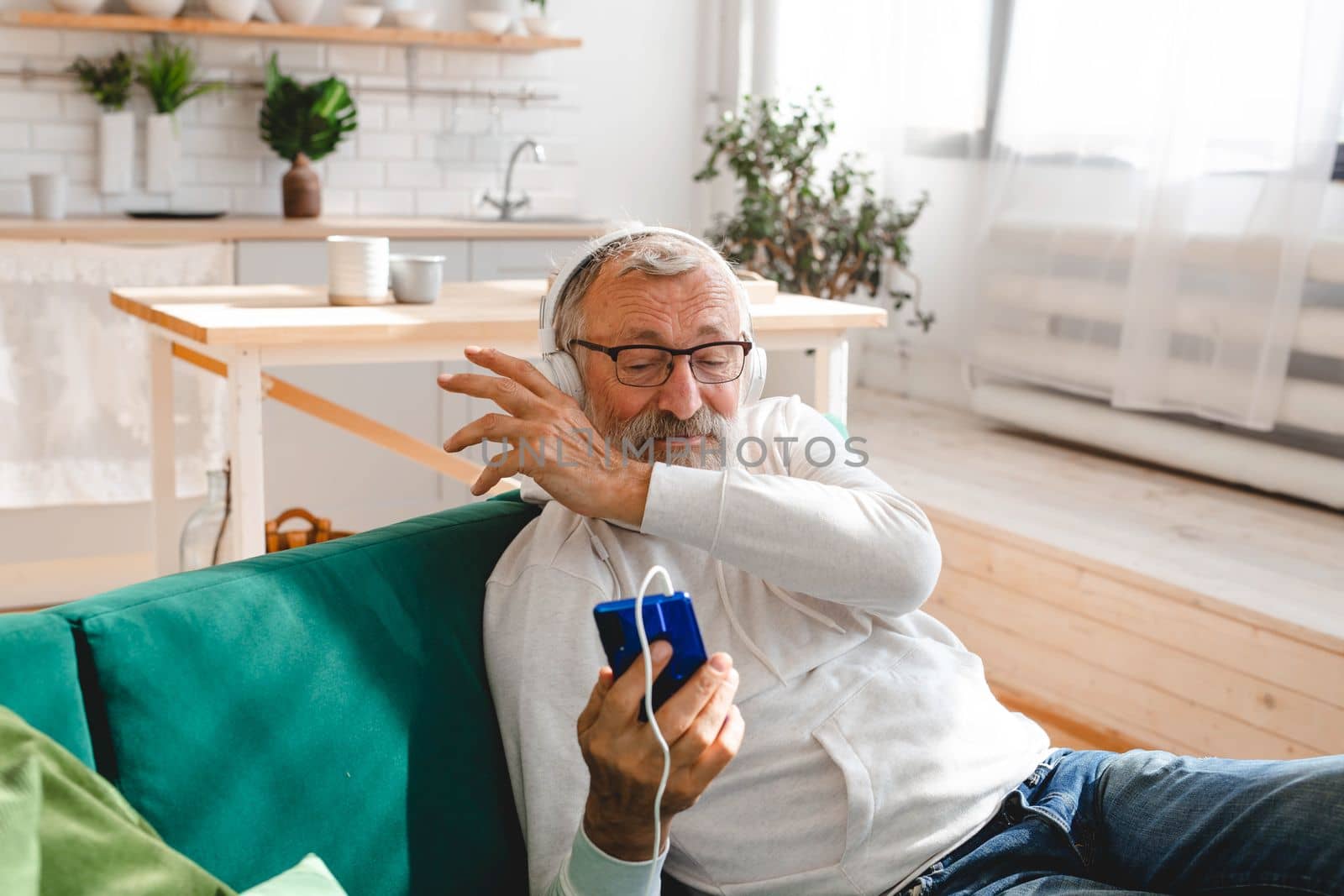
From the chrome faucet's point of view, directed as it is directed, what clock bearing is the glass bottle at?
The glass bottle is roughly at 2 o'clock from the chrome faucet.

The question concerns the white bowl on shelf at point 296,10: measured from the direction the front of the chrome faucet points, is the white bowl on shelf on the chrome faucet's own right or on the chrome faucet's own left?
on the chrome faucet's own right

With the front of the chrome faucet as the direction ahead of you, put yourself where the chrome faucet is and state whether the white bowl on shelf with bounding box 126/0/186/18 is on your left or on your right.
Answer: on your right

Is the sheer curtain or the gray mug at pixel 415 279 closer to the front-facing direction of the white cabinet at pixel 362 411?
the gray mug

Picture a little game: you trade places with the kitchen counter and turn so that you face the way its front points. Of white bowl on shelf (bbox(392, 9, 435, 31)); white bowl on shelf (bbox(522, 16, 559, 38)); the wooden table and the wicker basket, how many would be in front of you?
2

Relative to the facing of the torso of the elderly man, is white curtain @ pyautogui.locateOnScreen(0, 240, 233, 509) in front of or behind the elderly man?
behind

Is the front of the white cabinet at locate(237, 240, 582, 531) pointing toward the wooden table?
yes

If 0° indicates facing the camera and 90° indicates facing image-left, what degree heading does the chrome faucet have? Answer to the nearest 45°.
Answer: approximately 315°

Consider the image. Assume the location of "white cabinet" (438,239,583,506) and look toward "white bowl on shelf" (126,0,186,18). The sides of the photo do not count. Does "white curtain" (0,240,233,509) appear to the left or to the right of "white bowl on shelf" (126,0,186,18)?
left

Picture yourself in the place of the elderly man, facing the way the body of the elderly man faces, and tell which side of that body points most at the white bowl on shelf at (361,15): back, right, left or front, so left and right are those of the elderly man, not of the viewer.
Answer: back

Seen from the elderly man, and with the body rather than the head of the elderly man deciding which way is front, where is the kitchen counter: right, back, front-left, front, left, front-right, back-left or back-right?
back
